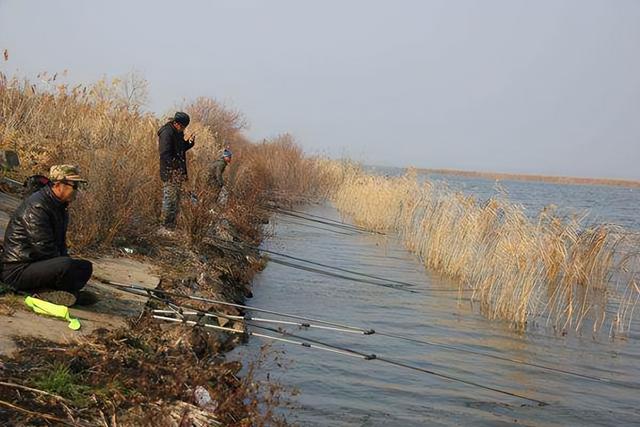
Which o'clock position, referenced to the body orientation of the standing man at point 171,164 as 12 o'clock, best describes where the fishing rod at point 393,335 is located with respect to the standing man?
The fishing rod is roughly at 2 o'clock from the standing man.

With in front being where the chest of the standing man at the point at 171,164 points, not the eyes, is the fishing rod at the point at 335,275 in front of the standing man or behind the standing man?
in front

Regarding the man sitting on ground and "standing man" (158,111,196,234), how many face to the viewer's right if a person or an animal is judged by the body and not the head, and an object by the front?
2

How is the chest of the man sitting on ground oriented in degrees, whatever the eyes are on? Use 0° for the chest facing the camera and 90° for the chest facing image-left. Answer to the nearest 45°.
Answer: approximately 270°

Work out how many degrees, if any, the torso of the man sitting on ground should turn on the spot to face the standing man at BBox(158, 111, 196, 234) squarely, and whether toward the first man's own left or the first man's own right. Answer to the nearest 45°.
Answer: approximately 90° to the first man's own left

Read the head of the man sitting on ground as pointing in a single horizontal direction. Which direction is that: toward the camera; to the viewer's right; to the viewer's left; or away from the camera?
to the viewer's right

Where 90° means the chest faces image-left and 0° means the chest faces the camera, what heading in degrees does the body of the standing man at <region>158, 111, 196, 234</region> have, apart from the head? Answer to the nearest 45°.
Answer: approximately 270°

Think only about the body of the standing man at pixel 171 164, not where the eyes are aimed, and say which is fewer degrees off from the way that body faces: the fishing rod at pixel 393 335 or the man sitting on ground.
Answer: the fishing rod

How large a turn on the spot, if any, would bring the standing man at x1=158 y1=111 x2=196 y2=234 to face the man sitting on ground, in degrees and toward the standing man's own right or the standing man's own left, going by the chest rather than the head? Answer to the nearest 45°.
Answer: approximately 90° to the standing man's own right

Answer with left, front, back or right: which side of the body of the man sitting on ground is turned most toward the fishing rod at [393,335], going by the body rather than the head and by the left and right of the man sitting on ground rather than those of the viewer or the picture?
front
